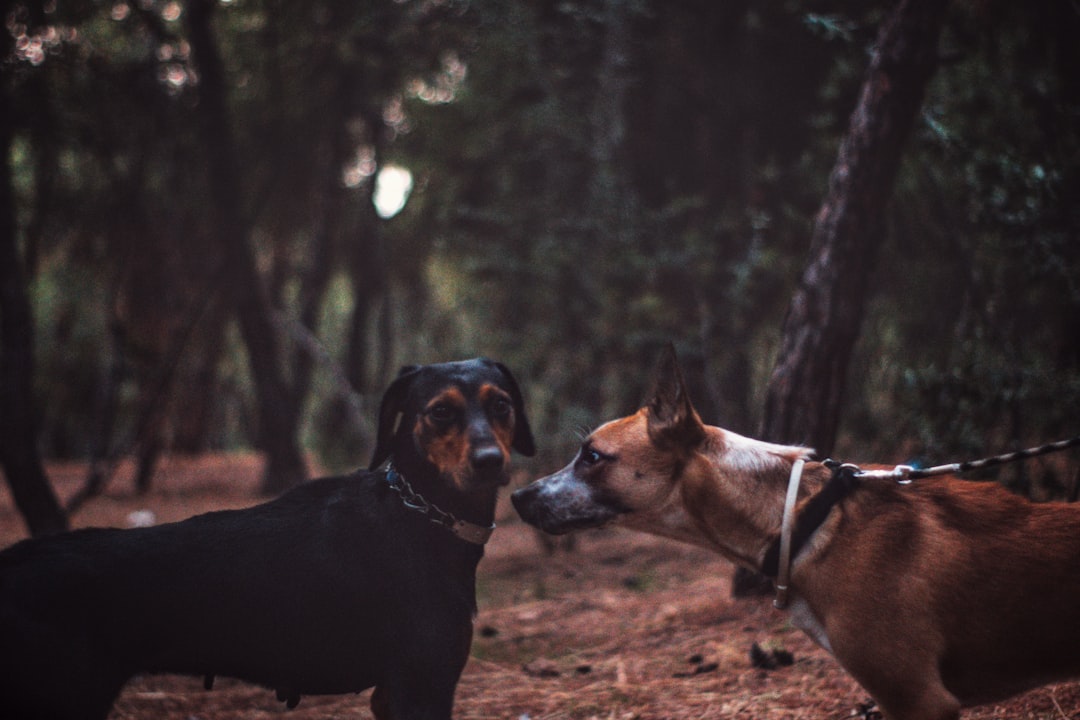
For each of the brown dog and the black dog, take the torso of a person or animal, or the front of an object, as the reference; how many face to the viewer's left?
1

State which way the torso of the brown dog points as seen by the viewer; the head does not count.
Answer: to the viewer's left

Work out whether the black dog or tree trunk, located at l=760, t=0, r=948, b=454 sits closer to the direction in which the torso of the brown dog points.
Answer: the black dog

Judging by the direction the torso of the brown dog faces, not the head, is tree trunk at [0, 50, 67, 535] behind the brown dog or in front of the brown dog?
in front

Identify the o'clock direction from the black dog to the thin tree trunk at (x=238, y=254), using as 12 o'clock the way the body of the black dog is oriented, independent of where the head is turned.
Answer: The thin tree trunk is roughly at 9 o'clock from the black dog.

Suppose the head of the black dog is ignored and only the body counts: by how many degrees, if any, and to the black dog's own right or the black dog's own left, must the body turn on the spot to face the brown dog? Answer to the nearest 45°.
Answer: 0° — it already faces it

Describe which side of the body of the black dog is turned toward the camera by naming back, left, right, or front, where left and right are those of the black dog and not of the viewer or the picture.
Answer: right

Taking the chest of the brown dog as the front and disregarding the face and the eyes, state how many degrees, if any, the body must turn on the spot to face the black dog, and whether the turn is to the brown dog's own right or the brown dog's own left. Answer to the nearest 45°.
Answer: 0° — it already faces it

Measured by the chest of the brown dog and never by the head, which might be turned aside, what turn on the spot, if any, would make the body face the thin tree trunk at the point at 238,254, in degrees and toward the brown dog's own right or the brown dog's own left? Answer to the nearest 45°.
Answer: approximately 45° to the brown dog's own right
